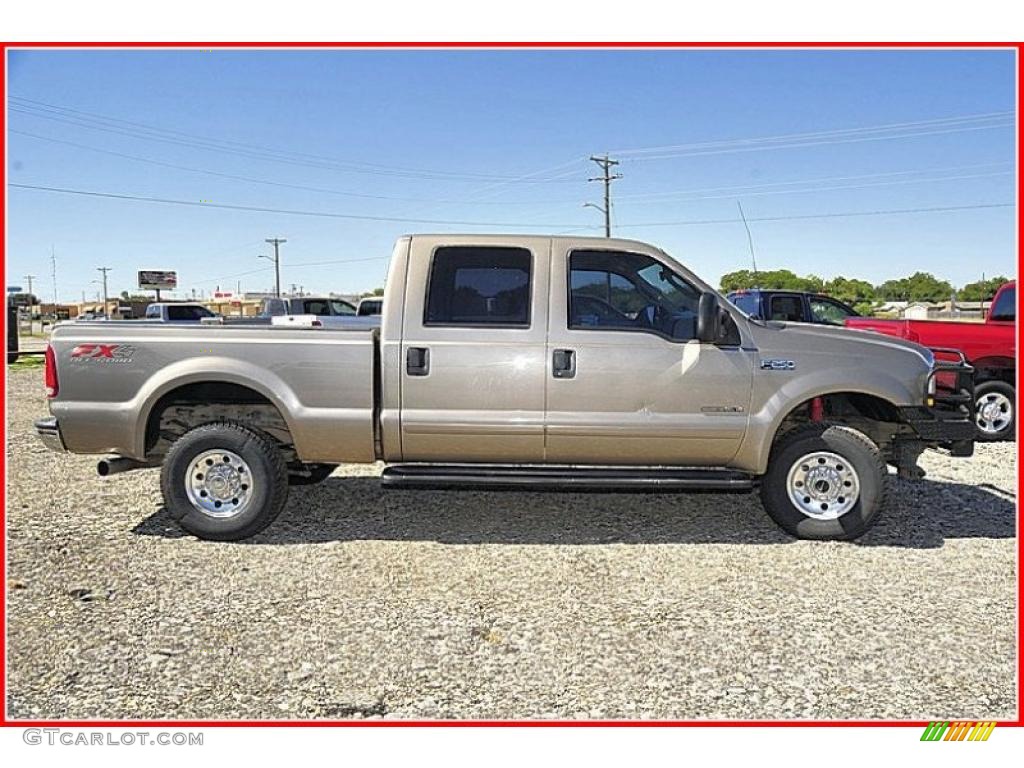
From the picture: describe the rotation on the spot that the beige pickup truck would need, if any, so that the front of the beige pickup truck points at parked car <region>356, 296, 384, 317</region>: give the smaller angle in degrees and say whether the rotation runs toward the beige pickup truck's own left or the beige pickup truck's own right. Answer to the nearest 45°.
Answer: approximately 90° to the beige pickup truck's own left

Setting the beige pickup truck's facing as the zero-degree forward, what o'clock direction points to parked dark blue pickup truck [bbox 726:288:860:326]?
The parked dark blue pickup truck is roughly at 10 o'clock from the beige pickup truck.

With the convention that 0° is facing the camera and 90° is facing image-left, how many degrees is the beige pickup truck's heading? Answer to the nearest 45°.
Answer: approximately 270°

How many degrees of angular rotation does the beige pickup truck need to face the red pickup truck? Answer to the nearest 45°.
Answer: approximately 45° to its left

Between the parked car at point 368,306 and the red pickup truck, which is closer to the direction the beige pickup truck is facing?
the red pickup truck

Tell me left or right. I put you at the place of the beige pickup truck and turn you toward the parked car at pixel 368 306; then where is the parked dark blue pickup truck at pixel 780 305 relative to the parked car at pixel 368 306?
right
